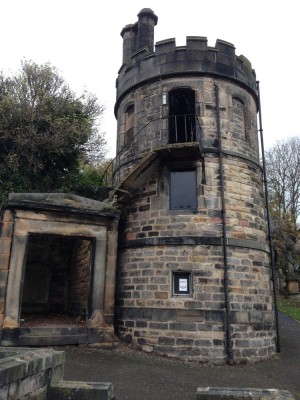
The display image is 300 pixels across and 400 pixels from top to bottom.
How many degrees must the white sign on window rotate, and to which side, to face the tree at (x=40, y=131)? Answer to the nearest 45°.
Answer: approximately 135° to its right

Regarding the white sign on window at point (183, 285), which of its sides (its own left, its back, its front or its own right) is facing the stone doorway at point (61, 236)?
right

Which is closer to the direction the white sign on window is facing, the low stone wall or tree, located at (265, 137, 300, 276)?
the low stone wall

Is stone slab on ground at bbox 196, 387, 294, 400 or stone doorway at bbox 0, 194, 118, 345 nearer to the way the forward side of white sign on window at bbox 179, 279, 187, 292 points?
the stone slab on ground

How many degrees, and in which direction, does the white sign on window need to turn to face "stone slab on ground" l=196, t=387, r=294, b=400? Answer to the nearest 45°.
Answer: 0° — it already faces it

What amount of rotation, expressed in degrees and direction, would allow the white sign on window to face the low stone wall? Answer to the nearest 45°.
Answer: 0° — it already faces it

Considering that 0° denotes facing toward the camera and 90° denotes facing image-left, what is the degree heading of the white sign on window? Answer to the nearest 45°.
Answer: approximately 0°
